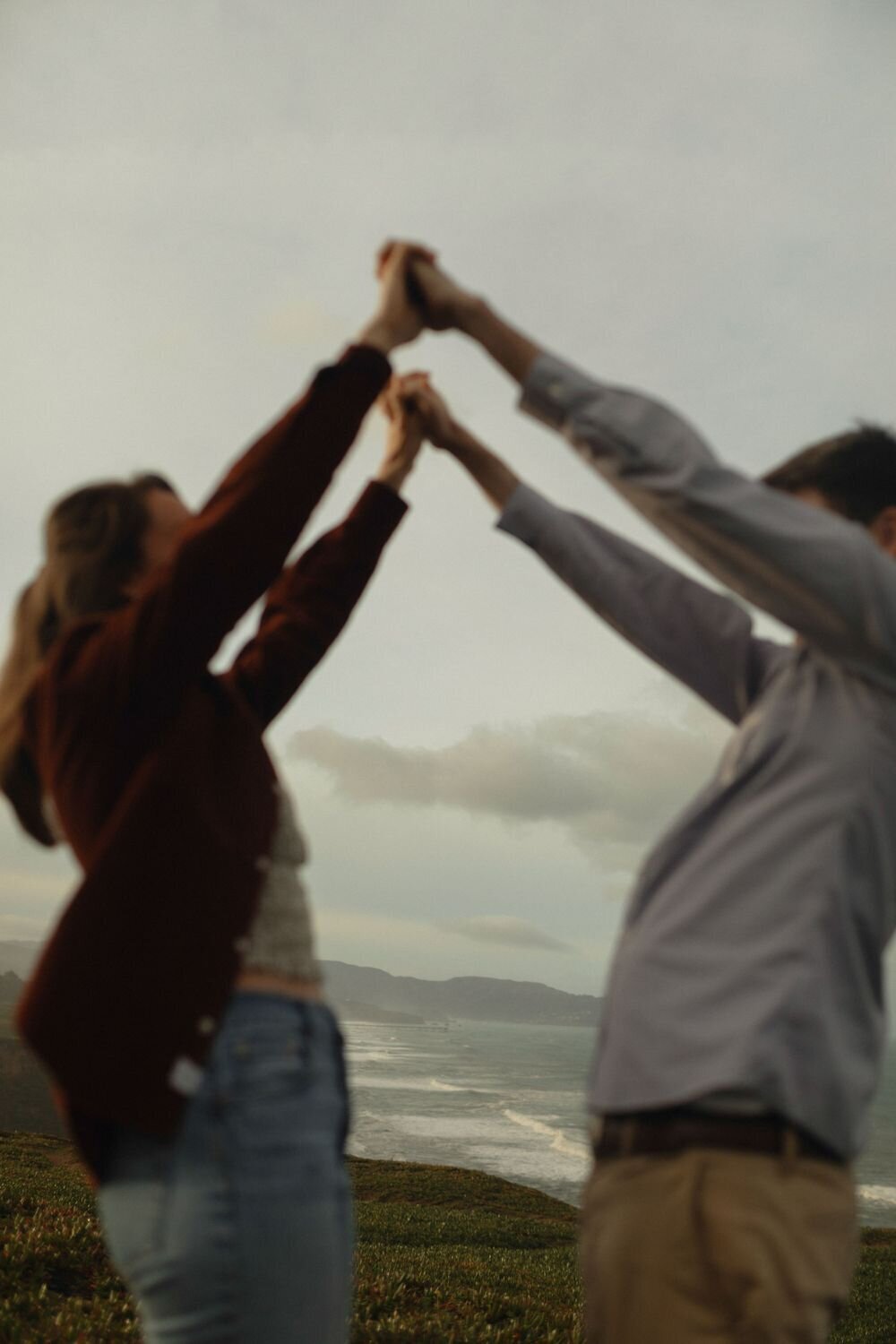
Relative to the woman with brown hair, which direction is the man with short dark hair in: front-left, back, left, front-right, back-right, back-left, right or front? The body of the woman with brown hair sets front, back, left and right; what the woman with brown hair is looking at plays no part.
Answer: front

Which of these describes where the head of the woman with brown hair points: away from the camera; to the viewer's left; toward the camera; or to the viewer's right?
to the viewer's right

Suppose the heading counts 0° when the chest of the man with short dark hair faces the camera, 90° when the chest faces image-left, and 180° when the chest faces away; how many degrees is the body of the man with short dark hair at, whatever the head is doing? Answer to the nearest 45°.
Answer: approximately 90°

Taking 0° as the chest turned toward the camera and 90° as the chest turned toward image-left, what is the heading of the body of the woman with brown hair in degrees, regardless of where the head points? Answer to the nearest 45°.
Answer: approximately 270°

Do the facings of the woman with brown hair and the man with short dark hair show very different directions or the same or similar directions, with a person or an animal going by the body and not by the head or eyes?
very different directions

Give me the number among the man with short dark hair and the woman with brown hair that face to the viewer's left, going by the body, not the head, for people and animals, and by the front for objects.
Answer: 1

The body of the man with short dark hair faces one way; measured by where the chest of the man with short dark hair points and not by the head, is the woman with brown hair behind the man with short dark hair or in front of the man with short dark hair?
in front
